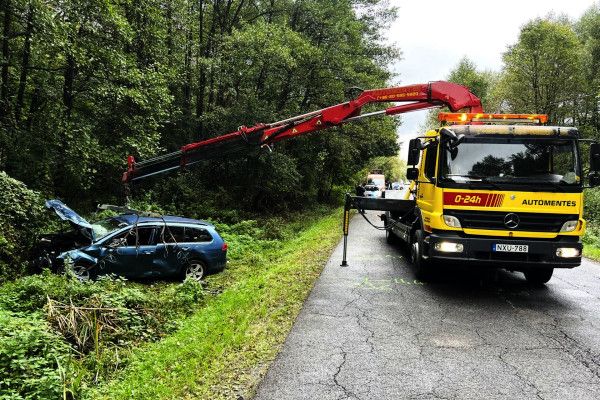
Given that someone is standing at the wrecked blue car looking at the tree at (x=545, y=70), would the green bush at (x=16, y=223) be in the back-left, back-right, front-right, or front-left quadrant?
back-left

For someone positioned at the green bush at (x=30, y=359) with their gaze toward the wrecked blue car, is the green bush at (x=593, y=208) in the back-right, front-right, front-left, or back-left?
front-right

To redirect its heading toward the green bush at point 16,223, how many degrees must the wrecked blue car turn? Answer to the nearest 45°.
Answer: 0° — it already faces it

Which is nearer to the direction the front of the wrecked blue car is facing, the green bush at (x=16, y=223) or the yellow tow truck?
the green bush

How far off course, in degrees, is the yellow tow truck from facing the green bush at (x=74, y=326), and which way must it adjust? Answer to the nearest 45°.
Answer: approximately 45° to its right

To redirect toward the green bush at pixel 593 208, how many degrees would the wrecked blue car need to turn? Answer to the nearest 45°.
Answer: approximately 180°

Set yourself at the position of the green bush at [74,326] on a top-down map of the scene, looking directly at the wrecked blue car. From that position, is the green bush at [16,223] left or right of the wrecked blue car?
left

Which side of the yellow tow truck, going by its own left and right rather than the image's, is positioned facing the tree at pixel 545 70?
back

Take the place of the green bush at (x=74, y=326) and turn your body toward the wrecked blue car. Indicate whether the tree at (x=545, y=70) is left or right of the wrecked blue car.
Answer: right

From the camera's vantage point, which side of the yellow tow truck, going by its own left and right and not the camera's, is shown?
front

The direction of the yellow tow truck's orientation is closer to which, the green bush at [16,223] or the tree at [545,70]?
the green bush

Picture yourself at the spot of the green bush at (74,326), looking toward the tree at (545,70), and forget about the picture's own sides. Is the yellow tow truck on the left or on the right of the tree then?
right

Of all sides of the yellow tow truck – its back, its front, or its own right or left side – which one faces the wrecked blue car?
right

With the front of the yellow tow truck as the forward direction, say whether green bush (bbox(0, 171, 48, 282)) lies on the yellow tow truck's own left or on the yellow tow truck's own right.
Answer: on the yellow tow truck's own right

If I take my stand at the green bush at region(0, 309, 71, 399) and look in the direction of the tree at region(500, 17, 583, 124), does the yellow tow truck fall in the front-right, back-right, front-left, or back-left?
front-right

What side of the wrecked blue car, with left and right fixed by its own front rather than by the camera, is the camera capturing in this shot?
left
